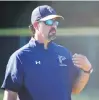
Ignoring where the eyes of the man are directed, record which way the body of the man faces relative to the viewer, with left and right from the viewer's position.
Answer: facing the viewer and to the right of the viewer
